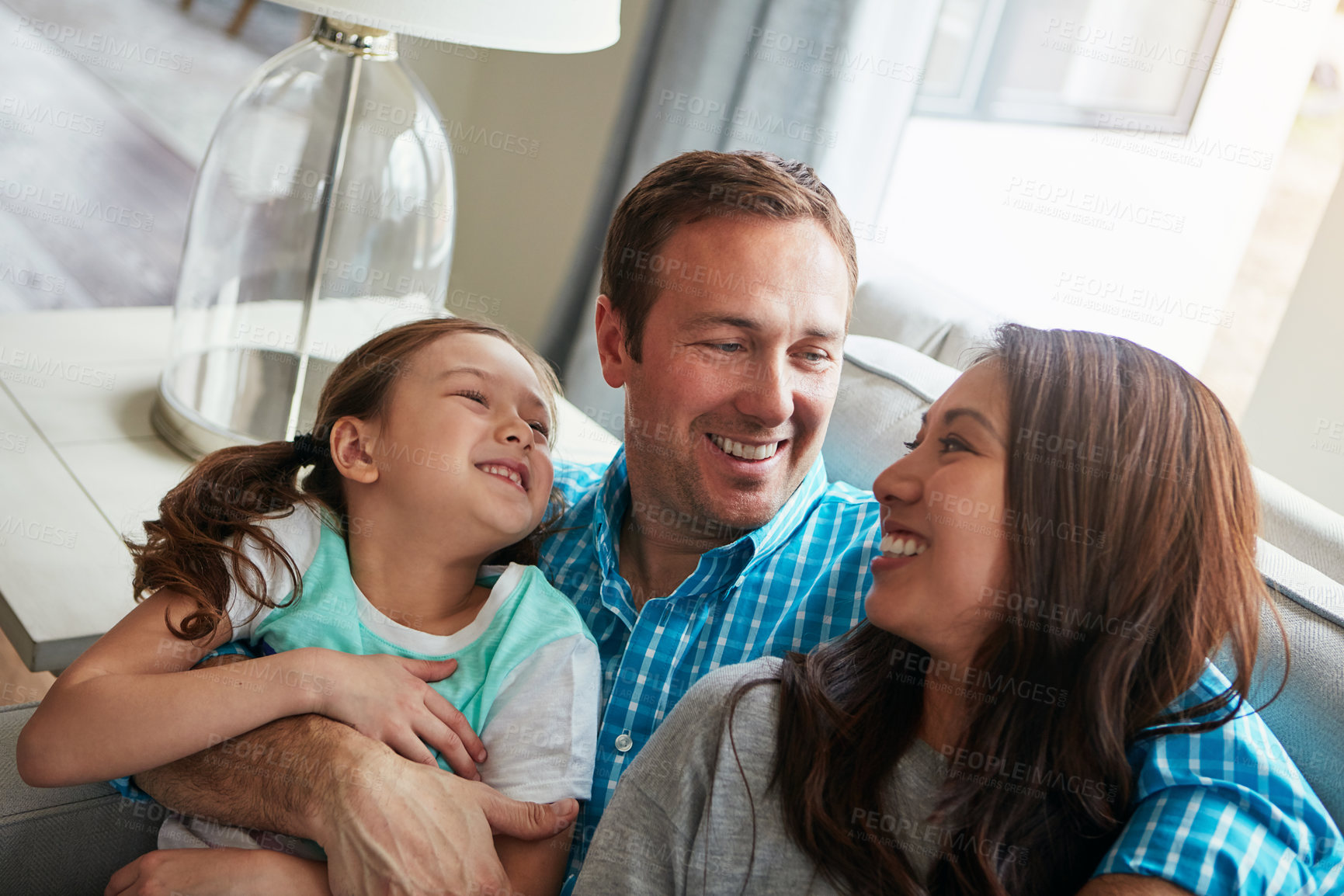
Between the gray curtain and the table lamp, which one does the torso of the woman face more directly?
the table lamp

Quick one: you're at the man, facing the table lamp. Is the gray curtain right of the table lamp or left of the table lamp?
right

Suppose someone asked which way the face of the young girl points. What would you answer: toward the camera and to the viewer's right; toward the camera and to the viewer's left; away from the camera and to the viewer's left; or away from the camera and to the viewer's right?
toward the camera and to the viewer's right

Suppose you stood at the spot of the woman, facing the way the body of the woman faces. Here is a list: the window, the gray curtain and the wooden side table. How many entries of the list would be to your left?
0

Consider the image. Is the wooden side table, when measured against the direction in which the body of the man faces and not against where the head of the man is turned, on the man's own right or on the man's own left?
on the man's own right

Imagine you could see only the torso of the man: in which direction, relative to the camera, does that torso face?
toward the camera

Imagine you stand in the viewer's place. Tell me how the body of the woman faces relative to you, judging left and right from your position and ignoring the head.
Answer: facing the viewer and to the left of the viewer

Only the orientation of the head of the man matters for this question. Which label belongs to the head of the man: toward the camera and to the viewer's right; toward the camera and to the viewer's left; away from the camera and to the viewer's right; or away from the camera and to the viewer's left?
toward the camera and to the viewer's right

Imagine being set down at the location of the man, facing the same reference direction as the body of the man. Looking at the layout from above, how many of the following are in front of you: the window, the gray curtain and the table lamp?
0

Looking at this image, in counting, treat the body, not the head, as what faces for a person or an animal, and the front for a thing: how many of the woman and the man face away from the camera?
0
